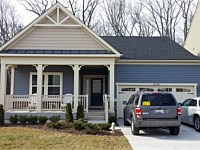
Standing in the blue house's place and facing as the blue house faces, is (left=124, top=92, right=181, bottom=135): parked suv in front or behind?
in front

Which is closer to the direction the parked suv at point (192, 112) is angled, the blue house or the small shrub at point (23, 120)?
the blue house

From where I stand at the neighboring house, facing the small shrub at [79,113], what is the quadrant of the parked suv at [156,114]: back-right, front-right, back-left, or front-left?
front-left

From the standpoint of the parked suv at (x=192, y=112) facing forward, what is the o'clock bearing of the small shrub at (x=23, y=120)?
The small shrub is roughly at 10 o'clock from the parked suv.

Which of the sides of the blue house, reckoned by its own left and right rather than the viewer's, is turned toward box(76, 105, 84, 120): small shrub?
front

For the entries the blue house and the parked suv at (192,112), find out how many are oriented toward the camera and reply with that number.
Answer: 1

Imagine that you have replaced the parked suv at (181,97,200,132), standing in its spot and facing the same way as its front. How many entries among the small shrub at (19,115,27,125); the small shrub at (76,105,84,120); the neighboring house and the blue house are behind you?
0

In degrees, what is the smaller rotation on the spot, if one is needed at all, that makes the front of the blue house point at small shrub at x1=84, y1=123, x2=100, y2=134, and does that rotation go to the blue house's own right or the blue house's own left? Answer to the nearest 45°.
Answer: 0° — it already faces it

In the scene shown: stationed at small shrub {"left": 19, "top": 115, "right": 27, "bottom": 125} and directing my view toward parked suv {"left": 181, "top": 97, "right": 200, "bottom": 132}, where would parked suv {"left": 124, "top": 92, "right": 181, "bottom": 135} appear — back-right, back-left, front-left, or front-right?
front-right

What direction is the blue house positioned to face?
toward the camera

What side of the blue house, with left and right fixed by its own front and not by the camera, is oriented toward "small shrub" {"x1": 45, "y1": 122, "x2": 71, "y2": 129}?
front

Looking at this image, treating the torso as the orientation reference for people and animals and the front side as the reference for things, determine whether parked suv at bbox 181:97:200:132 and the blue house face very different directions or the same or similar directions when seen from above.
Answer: very different directions

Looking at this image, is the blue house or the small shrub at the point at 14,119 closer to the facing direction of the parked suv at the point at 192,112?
the blue house

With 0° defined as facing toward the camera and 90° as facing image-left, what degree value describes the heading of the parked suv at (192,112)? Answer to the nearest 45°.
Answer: approximately 135°

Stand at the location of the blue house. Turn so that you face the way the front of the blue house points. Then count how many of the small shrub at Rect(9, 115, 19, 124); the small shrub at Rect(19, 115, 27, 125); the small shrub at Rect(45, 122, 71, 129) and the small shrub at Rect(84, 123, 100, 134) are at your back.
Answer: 0
